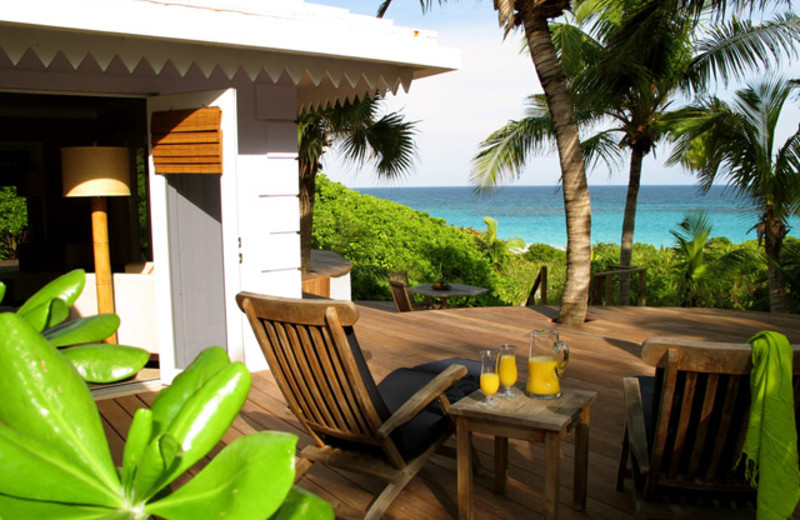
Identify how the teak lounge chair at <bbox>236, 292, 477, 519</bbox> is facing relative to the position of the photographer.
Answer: facing away from the viewer and to the right of the viewer

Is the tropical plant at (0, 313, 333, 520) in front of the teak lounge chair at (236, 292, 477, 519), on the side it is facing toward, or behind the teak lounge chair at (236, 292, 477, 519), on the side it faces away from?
behind

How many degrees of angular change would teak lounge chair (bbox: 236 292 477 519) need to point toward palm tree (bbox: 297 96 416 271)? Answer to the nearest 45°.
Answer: approximately 45° to its left

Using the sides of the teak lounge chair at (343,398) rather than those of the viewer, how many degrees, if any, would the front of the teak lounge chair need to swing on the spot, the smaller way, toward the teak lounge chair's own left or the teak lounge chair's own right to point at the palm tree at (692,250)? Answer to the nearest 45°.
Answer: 0° — it already faces it

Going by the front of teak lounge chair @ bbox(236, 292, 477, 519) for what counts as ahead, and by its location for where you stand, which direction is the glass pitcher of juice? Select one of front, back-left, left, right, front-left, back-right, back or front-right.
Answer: front-right

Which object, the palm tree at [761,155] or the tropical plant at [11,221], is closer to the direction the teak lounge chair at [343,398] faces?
the palm tree
